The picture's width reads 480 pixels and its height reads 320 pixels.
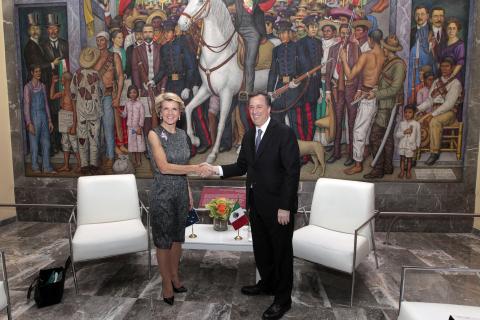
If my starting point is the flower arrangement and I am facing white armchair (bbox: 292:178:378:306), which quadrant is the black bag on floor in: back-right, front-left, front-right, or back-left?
back-right

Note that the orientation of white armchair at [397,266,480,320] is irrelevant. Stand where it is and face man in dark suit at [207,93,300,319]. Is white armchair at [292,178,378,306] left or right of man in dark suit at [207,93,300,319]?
right

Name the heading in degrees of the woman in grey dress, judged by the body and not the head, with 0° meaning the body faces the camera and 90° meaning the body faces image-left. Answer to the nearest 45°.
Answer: approximately 315°

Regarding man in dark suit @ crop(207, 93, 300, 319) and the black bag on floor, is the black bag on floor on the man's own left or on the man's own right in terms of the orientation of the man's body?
on the man's own right

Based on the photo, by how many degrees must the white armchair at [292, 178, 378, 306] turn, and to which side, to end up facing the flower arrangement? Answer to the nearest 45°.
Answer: approximately 45° to its right

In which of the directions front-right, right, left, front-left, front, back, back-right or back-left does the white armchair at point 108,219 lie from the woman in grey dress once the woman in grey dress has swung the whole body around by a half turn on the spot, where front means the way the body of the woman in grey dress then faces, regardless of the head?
front

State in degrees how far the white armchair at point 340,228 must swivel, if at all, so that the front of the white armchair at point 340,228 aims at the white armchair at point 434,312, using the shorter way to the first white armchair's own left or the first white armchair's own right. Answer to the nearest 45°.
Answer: approximately 45° to the first white armchair's own left

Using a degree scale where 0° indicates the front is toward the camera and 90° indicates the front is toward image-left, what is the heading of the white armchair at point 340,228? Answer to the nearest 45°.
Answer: approximately 45°

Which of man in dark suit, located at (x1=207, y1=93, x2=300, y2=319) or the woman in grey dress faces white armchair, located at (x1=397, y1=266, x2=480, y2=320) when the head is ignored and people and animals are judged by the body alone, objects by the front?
the woman in grey dress

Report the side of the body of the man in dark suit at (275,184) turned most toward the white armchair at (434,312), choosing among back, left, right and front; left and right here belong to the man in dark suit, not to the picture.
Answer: left
